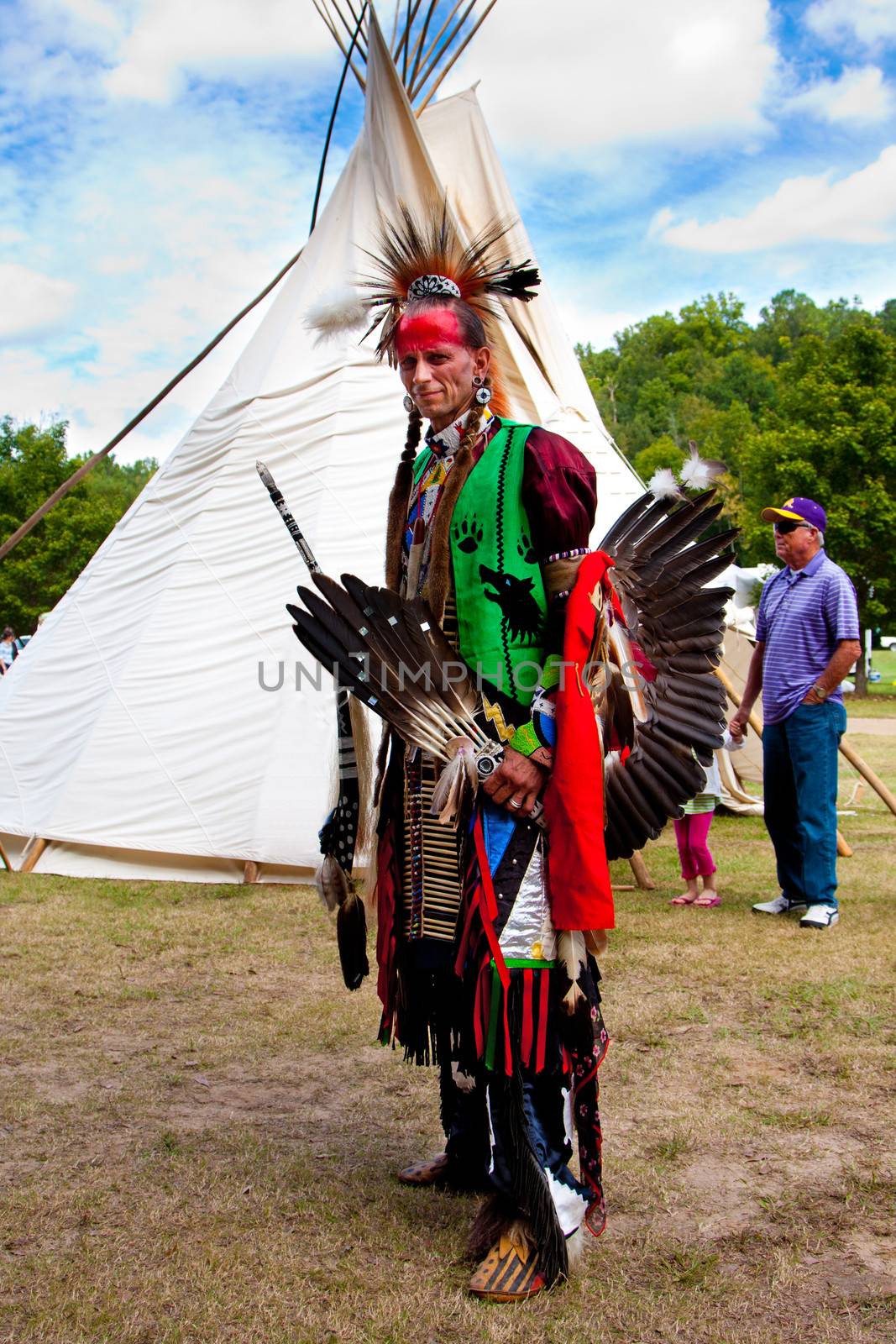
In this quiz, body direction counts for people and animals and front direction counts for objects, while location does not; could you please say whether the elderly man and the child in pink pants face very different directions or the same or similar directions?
same or similar directions

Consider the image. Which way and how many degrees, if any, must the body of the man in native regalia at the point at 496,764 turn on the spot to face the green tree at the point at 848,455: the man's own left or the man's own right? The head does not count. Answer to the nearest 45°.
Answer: approximately 135° to the man's own right

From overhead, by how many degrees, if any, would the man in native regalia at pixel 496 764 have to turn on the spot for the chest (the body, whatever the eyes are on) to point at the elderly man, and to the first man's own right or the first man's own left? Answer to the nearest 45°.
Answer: approximately 180°

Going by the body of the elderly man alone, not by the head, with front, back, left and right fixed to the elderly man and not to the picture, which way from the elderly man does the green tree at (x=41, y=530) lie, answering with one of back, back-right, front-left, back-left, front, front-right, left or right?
right

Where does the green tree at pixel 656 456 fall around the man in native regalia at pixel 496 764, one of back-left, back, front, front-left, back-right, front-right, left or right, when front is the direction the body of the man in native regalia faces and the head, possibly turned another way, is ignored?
back-right

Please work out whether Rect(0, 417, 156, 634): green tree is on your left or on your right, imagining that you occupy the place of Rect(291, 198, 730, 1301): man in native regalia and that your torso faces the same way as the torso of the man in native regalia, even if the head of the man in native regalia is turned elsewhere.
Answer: on your right

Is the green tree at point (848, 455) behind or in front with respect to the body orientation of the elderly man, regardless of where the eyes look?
behind

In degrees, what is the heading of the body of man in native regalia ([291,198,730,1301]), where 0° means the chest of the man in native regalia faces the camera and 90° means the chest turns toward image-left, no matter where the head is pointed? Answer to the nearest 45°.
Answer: approximately 45°

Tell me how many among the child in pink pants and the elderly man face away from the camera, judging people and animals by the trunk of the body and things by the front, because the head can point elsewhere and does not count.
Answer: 0

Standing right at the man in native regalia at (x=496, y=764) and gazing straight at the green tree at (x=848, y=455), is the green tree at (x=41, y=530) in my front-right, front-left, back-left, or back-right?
front-left

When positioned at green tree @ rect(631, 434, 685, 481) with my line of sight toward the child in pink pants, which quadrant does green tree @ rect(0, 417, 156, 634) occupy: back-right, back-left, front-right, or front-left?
front-right

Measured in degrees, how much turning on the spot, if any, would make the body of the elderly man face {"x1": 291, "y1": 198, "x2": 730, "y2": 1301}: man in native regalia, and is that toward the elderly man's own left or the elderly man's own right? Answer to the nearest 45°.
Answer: approximately 45° to the elderly man's own left

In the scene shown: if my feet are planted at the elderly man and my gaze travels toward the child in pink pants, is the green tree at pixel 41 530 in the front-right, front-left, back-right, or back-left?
front-right

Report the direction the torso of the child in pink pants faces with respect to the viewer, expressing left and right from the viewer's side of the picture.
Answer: facing the viewer and to the left of the viewer
